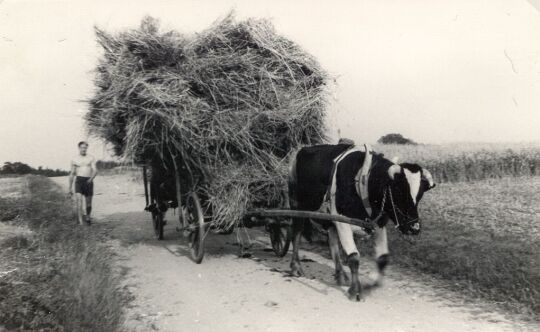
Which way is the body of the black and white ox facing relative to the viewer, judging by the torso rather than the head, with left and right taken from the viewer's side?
facing the viewer and to the right of the viewer

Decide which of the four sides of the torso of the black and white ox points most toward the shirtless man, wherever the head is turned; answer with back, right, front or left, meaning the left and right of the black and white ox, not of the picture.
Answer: back

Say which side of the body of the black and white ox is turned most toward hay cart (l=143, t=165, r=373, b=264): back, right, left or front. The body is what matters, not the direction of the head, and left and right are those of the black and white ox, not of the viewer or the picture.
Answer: back

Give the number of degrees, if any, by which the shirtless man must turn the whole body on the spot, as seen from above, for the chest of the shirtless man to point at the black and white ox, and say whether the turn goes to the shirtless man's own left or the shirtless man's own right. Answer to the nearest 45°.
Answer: approximately 45° to the shirtless man's own left

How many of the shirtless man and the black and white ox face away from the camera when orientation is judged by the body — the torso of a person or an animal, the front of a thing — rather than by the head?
0
